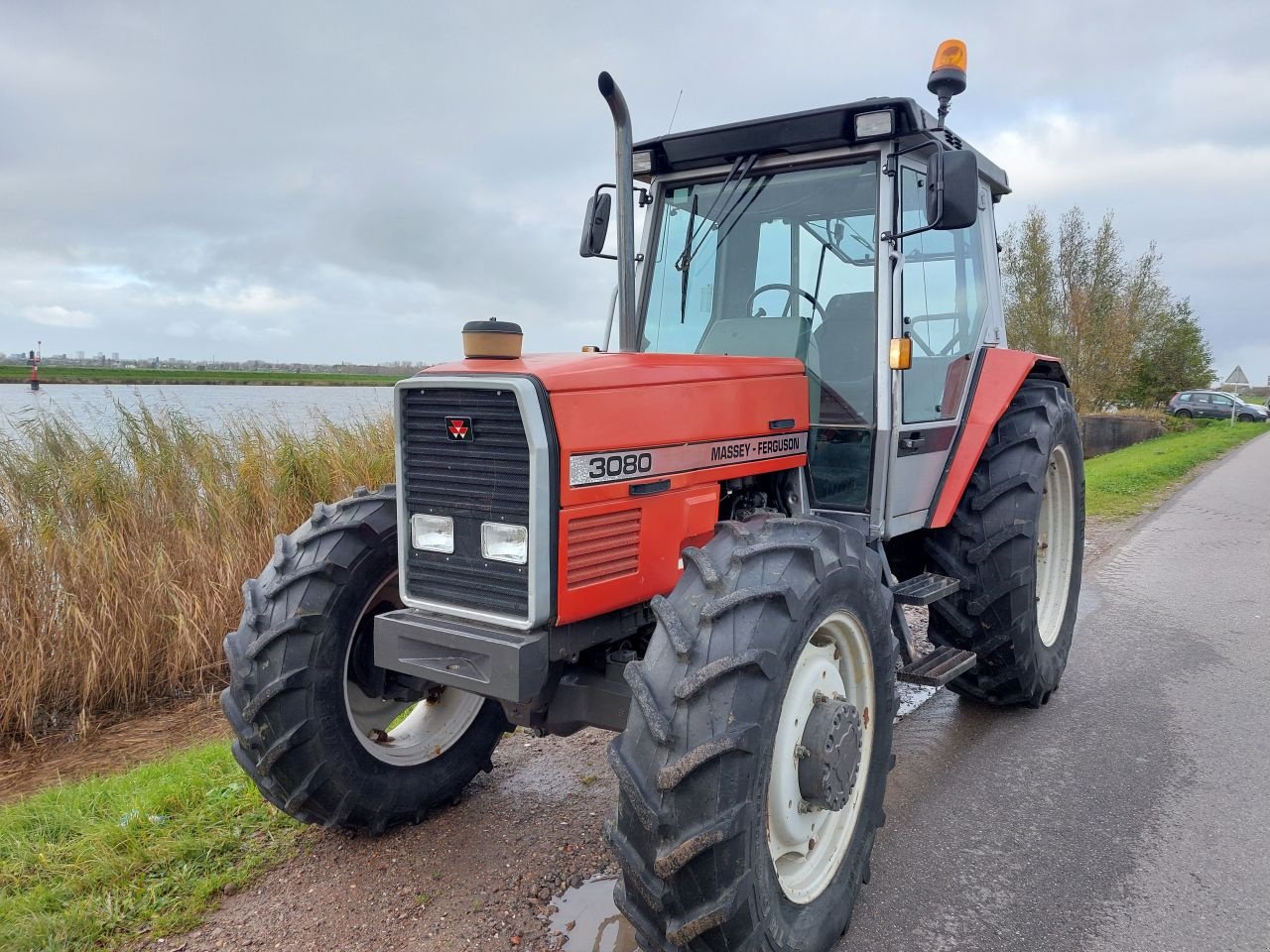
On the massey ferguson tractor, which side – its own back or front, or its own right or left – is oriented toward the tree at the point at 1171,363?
back

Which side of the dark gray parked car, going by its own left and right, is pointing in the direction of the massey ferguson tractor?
right

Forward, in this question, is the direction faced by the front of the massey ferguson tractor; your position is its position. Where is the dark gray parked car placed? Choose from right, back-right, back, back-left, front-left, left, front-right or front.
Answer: back

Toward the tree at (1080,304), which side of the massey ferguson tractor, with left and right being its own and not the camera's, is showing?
back

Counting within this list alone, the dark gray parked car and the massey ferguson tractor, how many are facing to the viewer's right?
1

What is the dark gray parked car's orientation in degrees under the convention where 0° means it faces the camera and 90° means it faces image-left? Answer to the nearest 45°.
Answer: approximately 270°

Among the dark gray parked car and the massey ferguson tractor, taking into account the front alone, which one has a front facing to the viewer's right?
the dark gray parked car

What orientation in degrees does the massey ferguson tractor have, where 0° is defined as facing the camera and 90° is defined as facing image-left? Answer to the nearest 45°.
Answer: approximately 45°

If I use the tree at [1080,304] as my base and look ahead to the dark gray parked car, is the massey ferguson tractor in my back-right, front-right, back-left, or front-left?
back-right

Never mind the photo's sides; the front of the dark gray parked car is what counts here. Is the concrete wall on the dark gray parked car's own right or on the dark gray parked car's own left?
on the dark gray parked car's own right
